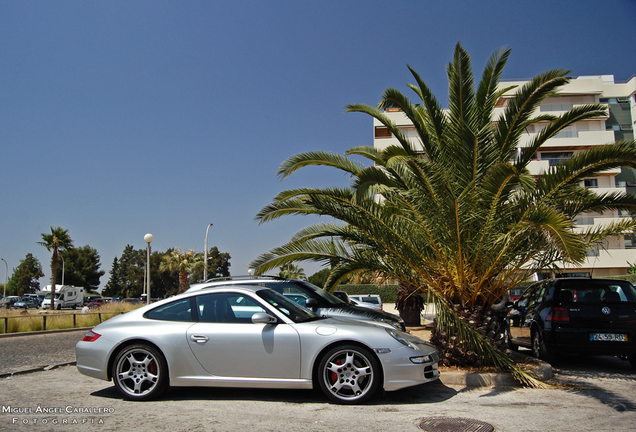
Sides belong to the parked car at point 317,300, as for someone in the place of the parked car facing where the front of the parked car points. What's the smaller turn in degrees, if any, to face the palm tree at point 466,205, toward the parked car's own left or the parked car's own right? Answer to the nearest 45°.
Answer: approximately 45° to the parked car's own right

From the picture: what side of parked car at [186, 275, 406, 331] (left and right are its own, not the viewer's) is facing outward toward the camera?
right

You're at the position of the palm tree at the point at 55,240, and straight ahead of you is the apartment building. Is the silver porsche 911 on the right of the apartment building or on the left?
right

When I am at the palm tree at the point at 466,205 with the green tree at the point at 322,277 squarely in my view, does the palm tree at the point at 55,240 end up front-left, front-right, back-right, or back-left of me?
front-left

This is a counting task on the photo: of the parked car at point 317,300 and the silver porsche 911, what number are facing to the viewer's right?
2

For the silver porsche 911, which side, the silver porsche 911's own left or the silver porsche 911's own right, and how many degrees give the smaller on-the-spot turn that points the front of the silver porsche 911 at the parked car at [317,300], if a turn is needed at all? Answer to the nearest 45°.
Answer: approximately 90° to the silver porsche 911's own left

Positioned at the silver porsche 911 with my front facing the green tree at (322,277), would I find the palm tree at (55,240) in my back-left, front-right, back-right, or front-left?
front-left

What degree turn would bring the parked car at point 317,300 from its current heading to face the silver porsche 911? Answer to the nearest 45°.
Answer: approximately 90° to its right

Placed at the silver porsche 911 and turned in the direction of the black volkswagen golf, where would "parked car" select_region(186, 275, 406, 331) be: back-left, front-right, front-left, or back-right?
front-left

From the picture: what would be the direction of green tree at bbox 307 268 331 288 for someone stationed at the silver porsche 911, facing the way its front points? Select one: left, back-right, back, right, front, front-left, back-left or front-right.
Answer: left

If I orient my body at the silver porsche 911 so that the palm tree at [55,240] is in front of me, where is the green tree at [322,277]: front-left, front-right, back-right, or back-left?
front-right

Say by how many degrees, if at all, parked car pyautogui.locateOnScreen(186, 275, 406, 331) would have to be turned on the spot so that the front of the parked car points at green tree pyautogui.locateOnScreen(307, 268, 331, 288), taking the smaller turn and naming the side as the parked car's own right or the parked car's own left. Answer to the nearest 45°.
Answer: approximately 90° to the parked car's own left

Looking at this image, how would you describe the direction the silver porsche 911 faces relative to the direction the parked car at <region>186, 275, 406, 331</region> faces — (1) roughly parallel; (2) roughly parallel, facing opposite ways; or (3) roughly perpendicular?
roughly parallel

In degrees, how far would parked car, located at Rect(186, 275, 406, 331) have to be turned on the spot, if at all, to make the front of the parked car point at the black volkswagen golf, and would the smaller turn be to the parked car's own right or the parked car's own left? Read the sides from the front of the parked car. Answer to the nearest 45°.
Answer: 0° — it already faces it

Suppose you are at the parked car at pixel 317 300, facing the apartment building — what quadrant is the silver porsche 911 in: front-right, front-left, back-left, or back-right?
back-right

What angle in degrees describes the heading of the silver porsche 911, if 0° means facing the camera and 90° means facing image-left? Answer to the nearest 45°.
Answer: approximately 270°
